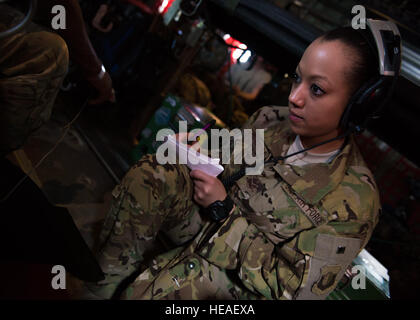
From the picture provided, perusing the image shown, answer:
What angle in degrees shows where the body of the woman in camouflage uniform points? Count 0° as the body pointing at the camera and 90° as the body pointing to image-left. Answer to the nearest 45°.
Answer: approximately 45°
